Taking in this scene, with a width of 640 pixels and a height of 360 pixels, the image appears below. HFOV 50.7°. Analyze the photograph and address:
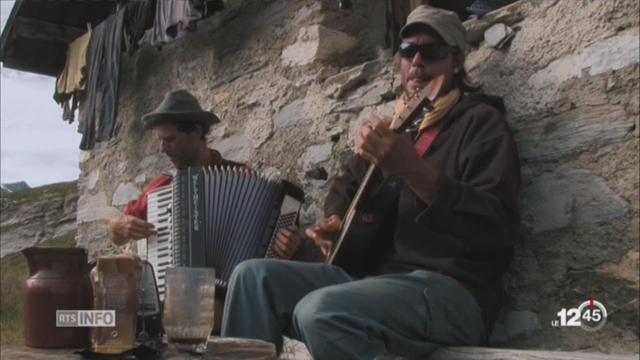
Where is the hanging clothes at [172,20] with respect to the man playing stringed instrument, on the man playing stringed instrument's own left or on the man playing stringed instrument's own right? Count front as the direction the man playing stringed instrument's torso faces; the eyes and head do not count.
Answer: on the man playing stringed instrument's own right

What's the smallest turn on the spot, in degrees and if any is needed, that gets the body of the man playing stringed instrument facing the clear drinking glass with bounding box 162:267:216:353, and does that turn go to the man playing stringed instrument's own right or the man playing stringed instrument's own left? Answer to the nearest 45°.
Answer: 0° — they already face it

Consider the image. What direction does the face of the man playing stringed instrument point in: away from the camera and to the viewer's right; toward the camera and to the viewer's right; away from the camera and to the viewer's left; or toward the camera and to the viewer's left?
toward the camera and to the viewer's left

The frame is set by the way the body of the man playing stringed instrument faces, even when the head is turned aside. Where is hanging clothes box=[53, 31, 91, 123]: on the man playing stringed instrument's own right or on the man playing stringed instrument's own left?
on the man playing stringed instrument's own right

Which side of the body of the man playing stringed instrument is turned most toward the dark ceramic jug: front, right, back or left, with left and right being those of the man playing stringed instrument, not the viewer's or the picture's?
front
